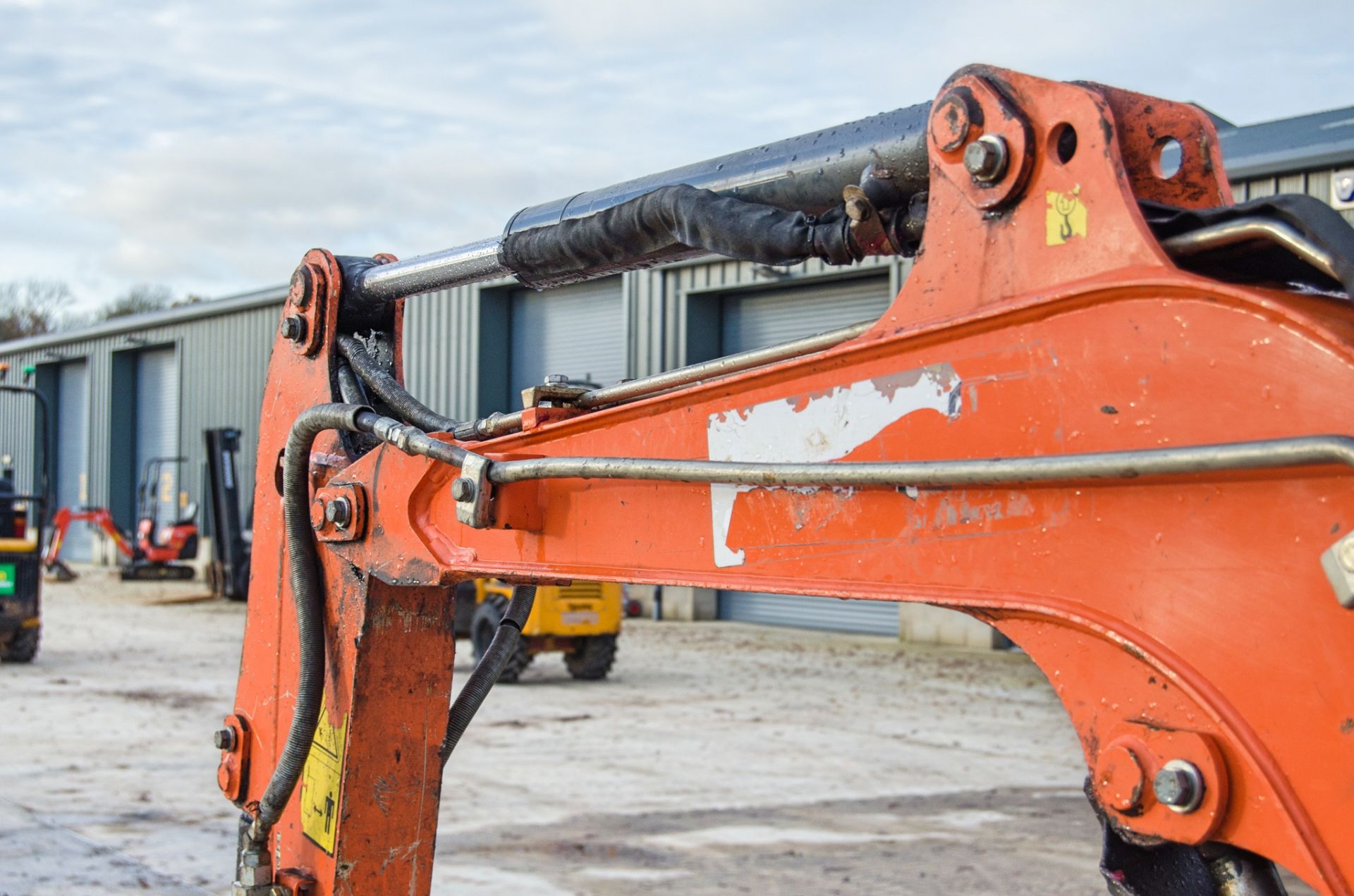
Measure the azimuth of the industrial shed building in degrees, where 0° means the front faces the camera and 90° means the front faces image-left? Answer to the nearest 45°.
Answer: approximately 45°

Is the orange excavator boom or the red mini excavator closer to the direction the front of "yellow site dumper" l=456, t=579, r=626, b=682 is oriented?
the red mini excavator

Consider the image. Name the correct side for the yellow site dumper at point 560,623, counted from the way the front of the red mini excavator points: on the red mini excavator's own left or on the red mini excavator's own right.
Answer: on the red mini excavator's own left

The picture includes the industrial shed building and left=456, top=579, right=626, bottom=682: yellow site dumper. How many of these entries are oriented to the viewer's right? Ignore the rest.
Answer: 0

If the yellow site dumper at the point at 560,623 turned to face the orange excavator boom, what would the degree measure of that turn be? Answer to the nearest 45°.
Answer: approximately 135° to its left

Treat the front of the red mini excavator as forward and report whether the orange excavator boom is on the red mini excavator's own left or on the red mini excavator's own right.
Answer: on the red mini excavator's own left

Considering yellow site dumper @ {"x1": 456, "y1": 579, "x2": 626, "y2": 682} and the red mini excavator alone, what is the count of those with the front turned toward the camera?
0

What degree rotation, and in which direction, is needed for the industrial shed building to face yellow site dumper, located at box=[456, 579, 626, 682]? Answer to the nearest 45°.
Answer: approximately 45° to its left

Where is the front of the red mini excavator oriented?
to the viewer's left

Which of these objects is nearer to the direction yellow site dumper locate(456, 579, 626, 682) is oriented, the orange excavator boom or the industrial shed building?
the industrial shed building
